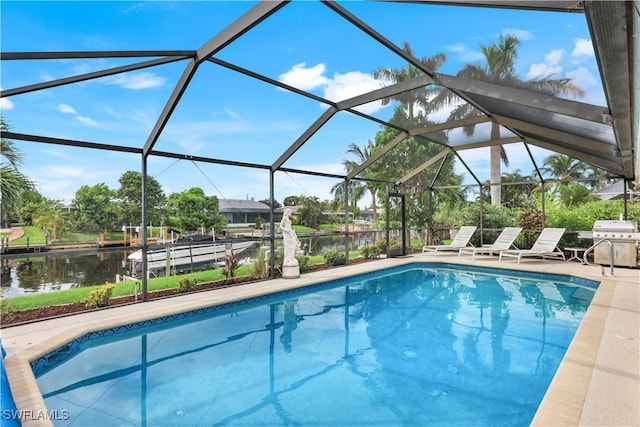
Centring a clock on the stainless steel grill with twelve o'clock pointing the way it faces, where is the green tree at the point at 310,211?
The green tree is roughly at 3 o'clock from the stainless steel grill.

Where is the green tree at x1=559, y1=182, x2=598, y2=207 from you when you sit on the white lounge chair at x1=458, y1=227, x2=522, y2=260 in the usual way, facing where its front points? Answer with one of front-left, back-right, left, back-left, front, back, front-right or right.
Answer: back

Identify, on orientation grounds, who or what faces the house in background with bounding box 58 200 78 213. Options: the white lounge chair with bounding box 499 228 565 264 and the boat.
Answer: the white lounge chair

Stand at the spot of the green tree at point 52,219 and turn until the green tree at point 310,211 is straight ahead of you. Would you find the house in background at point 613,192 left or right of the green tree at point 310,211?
right

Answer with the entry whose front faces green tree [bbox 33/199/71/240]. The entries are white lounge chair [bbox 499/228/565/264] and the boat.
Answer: the white lounge chair

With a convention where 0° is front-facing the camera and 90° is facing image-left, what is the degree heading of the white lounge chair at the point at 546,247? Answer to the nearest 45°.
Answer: approximately 45°
